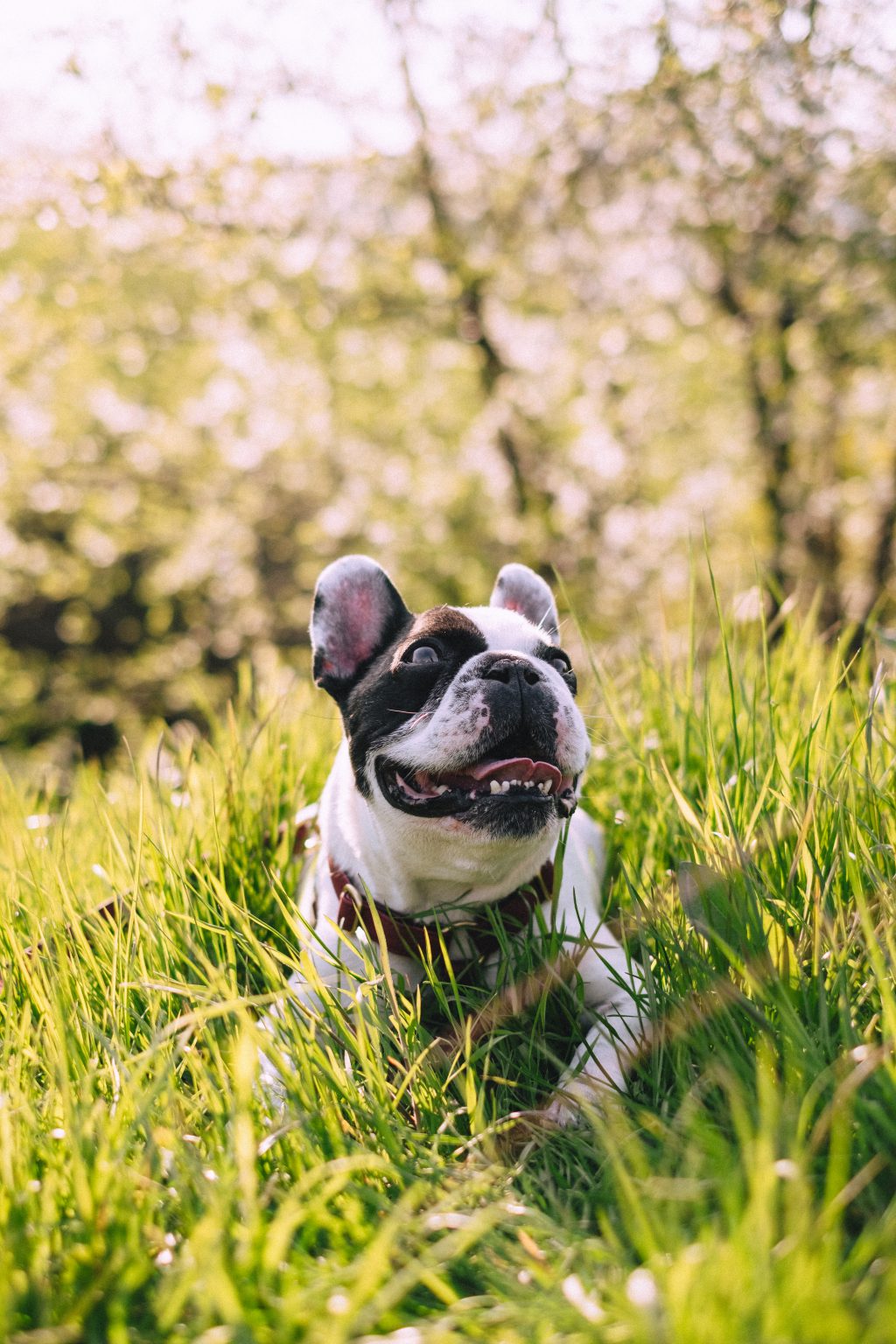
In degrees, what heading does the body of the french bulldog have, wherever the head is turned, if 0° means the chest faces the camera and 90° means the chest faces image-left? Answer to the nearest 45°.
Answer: approximately 0°

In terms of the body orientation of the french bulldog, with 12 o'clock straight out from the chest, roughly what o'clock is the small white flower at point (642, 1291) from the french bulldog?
The small white flower is roughly at 12 o'clock from the french bulldog.
